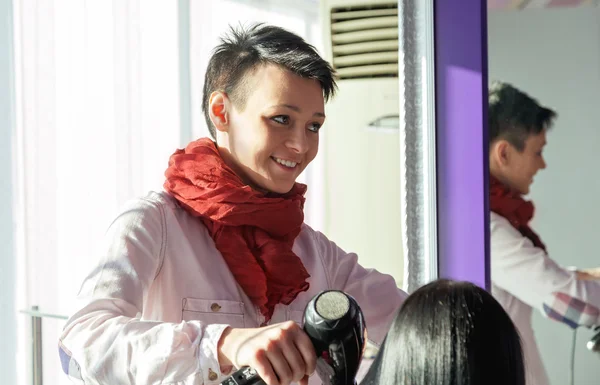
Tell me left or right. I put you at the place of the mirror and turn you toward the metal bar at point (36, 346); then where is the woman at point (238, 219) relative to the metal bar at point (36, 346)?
left

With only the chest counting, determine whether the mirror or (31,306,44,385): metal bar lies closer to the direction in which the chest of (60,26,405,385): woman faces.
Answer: the mirror

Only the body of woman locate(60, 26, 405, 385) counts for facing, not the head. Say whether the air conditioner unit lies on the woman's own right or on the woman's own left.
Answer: on the woman's own left

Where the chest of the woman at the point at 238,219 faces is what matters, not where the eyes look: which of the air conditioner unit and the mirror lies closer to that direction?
the mirror

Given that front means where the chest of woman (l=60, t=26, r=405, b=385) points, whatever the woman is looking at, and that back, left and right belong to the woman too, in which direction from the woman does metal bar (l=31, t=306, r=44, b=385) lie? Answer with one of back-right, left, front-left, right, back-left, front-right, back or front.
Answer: back

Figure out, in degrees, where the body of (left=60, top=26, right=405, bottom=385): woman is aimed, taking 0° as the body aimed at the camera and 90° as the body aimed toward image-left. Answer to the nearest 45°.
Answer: approximately 315°
